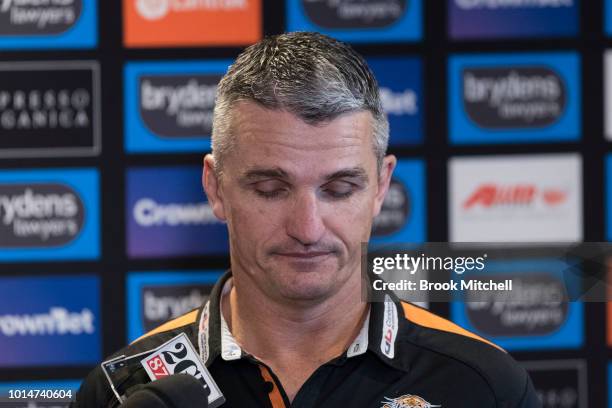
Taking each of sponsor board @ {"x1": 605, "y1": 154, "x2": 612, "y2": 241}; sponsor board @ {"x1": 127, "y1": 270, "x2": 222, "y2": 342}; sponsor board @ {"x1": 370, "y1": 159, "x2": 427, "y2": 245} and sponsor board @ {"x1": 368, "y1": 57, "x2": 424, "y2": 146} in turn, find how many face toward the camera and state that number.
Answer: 4

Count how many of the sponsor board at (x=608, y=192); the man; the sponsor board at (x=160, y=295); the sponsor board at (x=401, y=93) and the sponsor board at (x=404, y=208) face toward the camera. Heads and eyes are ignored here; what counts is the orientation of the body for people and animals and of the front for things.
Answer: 5

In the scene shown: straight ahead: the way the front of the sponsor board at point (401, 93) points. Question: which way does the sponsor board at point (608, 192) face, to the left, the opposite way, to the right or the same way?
the same way

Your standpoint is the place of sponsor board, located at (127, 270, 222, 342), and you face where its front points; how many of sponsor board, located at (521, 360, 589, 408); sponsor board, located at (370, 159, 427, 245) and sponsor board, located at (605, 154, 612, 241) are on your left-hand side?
3

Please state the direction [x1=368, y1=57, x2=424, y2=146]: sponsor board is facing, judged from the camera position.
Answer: facing the viewer

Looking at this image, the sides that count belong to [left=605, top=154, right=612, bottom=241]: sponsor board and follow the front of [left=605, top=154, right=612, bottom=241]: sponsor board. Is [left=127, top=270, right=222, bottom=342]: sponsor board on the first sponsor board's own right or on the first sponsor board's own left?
on the first sponsor board's own right

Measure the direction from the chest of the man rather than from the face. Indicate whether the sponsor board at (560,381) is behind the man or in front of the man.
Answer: behind

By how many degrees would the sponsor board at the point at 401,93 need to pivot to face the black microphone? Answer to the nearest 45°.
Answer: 0° — it already faces it

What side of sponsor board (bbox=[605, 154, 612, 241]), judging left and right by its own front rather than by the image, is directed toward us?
front

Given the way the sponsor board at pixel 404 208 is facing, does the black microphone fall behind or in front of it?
in front

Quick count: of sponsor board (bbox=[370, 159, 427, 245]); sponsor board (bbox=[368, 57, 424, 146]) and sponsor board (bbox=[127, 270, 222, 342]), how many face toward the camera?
3

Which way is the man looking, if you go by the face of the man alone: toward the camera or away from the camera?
toward the camera

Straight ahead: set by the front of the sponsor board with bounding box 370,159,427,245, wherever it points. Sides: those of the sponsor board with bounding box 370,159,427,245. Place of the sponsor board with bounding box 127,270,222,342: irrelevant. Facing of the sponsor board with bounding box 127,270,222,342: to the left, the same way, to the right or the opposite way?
the same way

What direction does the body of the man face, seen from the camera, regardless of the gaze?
toward the camera
